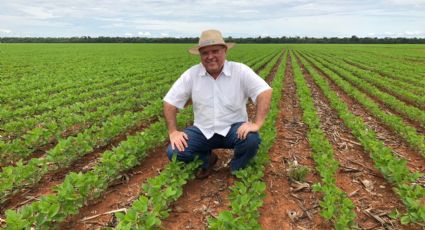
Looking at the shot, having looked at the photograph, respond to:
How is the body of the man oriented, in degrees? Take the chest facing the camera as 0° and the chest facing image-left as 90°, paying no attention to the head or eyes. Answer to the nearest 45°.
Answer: approximately 0°
